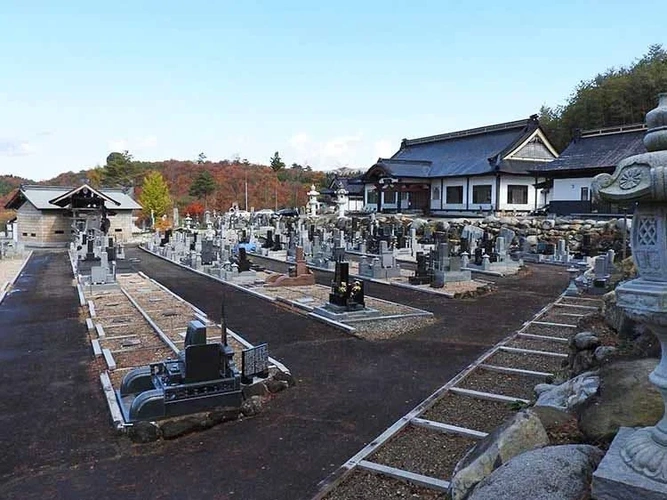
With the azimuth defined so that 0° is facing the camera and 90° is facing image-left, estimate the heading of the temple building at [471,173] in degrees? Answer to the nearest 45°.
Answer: approximately 45°

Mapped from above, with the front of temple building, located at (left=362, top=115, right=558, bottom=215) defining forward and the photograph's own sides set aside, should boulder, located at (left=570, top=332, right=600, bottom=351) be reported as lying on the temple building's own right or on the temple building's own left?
on the temple building's own left

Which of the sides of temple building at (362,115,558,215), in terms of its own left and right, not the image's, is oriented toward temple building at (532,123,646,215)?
left

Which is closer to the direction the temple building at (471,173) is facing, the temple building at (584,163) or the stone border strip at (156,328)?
the stone border strip

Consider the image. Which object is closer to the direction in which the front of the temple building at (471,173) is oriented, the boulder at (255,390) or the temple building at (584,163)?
the boulder

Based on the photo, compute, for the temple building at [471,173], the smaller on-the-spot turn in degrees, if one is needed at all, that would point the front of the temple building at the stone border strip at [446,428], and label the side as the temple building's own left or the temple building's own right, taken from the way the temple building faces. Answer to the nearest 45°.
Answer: approximately 45° to the temple building's own left

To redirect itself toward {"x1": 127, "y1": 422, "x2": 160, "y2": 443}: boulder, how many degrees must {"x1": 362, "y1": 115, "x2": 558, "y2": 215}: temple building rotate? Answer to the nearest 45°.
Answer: approximately 45° to its left

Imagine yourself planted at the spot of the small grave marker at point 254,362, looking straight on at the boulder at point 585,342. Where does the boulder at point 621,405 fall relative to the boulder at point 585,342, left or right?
right

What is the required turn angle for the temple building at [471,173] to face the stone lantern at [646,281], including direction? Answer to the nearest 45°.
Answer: approximately 45° to its left

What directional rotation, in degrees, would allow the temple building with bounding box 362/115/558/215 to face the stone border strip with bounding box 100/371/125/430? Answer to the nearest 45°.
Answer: approximately 45° to its left

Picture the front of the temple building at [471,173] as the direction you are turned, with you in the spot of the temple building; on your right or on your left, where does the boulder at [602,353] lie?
on your left
